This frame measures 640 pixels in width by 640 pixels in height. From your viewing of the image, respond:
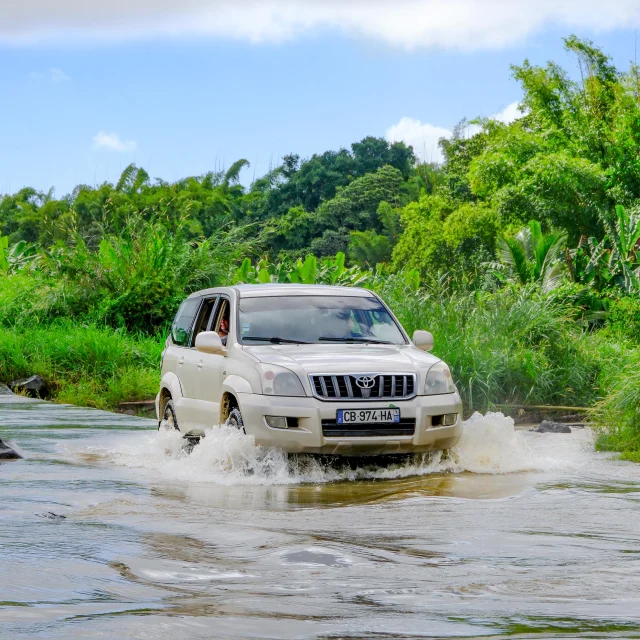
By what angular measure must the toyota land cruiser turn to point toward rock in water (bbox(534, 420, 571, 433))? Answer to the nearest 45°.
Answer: approximately 90° to its left

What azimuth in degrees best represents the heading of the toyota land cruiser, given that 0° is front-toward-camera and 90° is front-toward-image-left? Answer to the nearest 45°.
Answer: approximately 315°

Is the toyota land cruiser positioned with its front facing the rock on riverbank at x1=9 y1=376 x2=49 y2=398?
no

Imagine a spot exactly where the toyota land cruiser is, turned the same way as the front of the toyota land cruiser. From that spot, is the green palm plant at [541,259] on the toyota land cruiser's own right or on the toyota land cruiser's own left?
on the toyota land cruiser's own left
